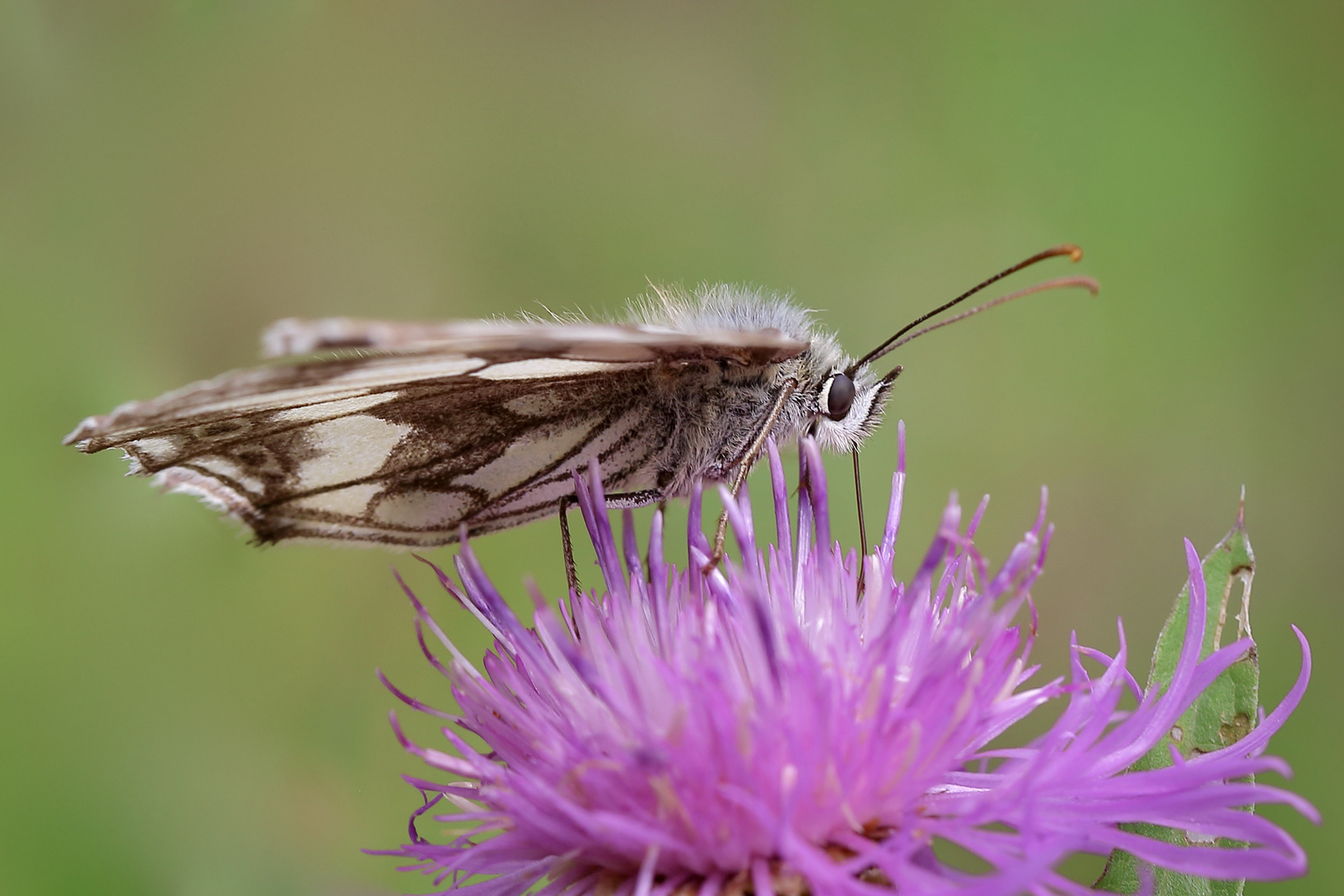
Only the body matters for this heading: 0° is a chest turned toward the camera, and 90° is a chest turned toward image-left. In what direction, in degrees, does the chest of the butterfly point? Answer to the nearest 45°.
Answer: approximately 270°
